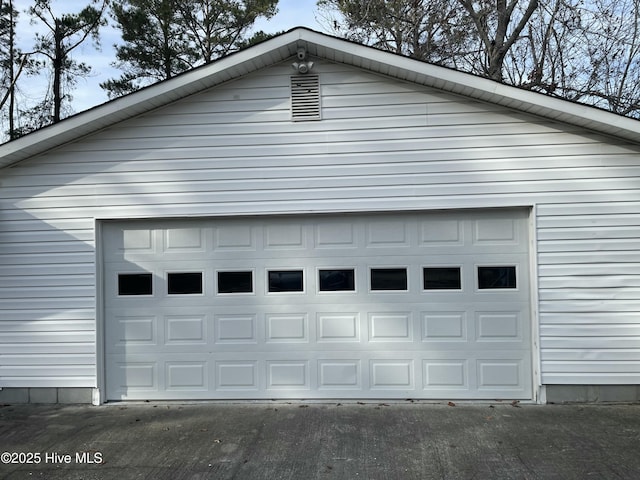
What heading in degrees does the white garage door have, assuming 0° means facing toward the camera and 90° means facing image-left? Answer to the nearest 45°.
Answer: approximately 0°
